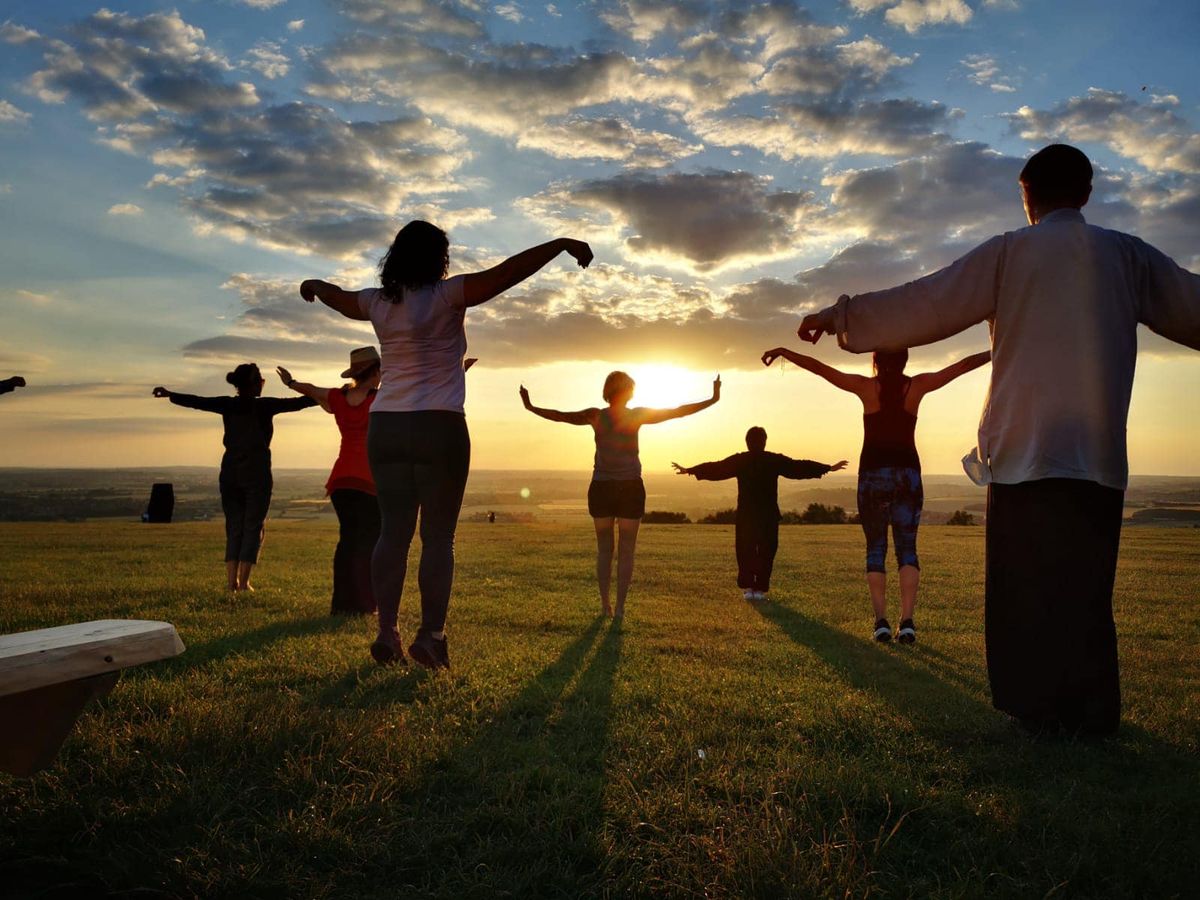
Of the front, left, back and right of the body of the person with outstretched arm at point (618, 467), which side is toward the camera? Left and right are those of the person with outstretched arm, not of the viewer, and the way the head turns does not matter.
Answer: back

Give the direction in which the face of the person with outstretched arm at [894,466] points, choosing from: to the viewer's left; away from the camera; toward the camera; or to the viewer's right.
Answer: away from the camera

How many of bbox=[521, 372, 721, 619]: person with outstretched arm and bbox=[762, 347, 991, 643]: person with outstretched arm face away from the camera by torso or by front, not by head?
2

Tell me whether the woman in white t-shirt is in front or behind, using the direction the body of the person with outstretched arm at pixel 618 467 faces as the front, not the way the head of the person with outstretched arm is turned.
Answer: behind

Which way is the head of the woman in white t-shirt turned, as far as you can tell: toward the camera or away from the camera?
away from the camera

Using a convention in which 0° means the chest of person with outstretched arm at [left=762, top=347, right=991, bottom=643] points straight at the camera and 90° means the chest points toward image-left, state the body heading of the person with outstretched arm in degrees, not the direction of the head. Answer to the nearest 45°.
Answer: approximately 180°

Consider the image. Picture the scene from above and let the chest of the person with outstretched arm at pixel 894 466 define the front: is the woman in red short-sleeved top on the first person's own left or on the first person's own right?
on the first person's own left

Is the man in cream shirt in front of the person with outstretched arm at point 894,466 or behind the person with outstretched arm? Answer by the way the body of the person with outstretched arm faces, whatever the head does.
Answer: behind

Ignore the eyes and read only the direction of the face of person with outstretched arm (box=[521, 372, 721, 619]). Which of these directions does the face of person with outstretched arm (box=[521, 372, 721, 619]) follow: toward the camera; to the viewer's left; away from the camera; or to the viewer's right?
away from the camera
